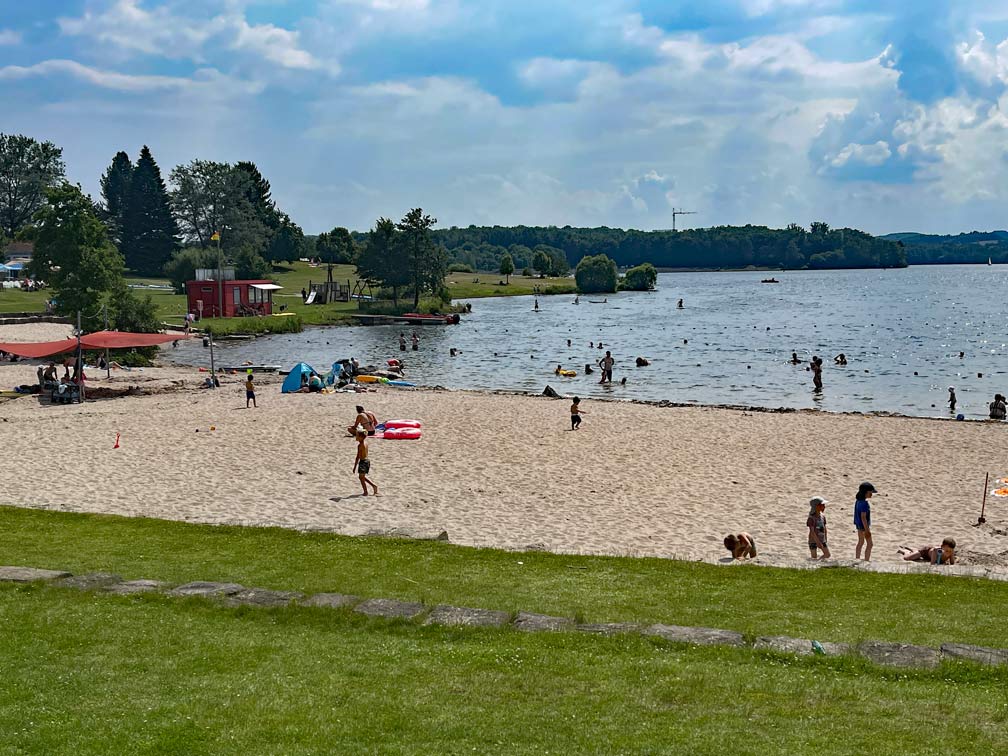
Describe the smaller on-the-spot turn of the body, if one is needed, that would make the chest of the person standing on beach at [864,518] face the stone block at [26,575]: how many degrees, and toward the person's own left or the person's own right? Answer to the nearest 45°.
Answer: approximately 135° to the person's own right

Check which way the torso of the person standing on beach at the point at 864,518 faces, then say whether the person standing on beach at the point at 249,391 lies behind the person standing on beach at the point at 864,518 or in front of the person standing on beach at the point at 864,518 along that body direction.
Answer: behind

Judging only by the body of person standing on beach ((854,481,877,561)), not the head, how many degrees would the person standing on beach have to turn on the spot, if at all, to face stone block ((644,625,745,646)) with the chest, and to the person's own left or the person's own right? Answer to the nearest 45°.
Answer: approximately 90° to the person's own right

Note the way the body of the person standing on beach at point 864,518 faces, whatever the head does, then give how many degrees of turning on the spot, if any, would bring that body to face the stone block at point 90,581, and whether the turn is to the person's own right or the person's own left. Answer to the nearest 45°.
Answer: approximately 135° to the person's own right

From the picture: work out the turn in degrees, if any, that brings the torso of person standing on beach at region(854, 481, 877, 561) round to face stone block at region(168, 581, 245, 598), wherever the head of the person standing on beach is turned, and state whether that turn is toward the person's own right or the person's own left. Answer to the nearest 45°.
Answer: approximately 135° to the person's own right

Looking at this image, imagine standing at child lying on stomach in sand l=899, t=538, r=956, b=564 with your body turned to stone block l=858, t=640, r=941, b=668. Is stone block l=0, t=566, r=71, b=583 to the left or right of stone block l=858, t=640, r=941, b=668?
right

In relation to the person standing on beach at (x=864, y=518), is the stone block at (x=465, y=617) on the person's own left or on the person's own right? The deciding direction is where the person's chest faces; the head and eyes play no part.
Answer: on the person's own right

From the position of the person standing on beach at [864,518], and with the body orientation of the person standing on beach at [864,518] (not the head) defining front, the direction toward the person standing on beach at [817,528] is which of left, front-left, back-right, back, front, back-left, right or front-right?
back-right

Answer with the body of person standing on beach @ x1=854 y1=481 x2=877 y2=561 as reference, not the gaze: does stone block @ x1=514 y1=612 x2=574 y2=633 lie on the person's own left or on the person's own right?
on the person's own right
